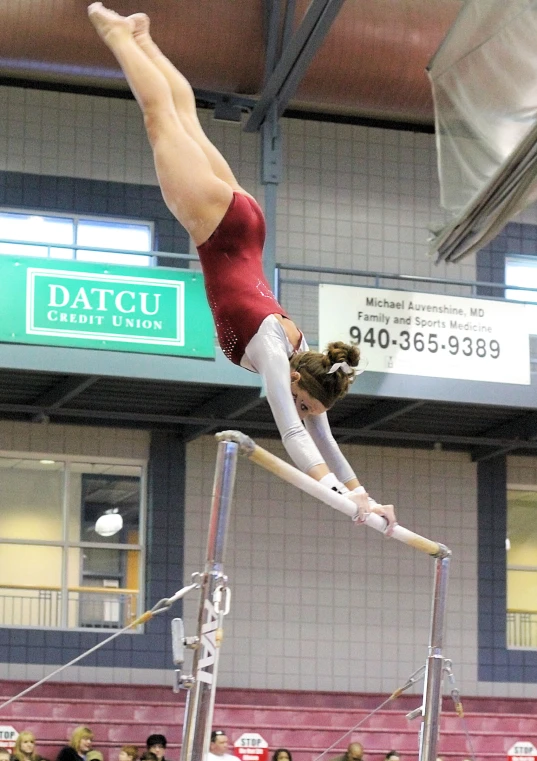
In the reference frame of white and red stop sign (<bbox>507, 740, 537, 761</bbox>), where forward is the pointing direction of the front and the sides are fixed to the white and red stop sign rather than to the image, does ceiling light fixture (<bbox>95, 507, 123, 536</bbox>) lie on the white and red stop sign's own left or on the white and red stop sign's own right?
on the white and red stop sign's own right

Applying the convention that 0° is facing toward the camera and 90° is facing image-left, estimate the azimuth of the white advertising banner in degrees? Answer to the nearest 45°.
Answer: approximately 0°

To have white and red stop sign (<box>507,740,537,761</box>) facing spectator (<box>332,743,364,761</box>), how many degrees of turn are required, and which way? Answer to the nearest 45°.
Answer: approximately 45° to its right

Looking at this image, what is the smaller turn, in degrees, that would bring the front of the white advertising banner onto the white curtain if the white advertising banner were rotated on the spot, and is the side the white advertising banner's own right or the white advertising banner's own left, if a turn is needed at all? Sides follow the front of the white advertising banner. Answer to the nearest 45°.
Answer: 0° — it already faces it

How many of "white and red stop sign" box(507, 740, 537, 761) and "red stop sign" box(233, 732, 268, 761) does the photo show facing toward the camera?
2

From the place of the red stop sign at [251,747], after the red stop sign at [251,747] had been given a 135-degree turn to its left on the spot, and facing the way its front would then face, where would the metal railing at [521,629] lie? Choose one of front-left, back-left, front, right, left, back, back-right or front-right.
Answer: front
